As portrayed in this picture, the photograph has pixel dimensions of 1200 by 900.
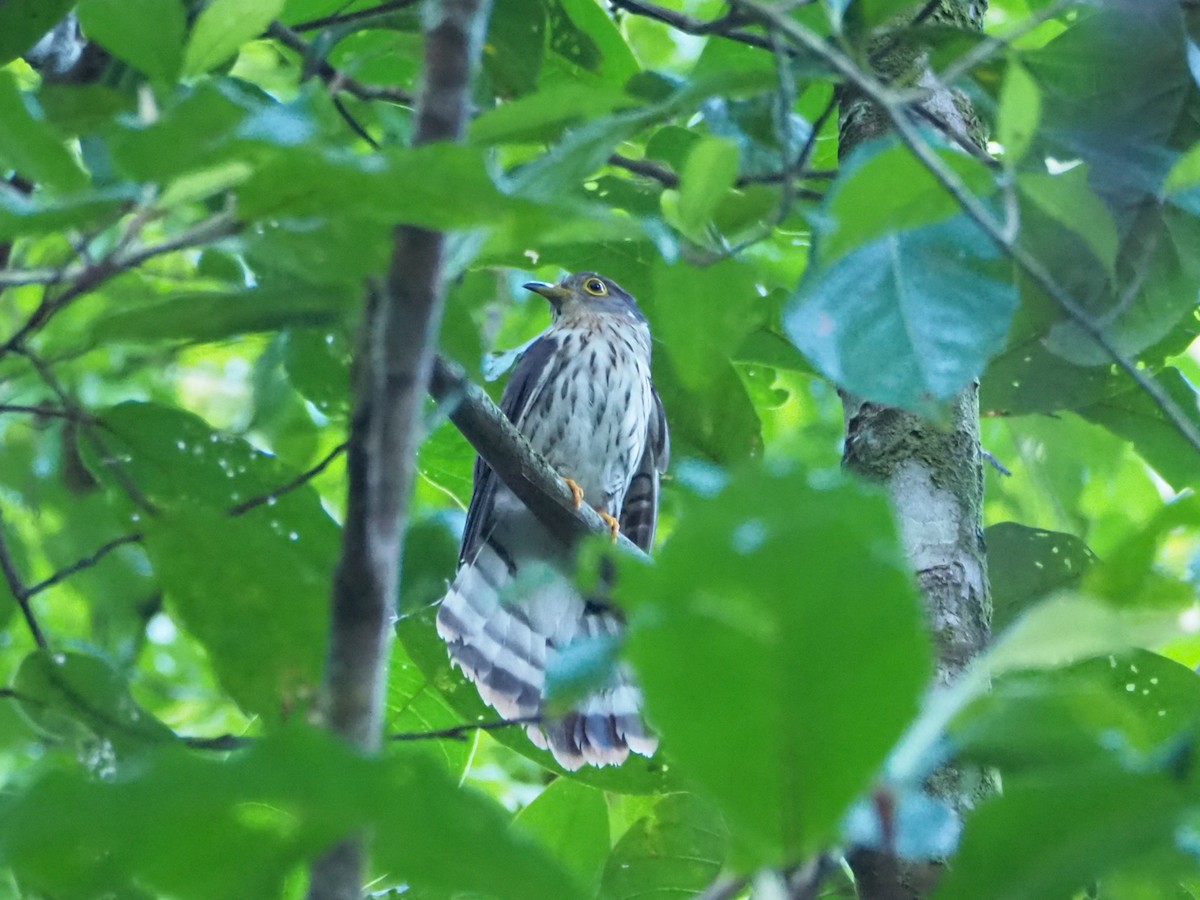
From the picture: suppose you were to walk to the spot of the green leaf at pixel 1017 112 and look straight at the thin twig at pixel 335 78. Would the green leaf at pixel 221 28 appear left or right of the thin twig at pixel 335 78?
left

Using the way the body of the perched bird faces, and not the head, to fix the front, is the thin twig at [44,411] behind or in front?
in front

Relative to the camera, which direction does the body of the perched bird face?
toward the camera

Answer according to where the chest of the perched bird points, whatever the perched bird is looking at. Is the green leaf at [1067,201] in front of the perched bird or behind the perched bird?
in front
